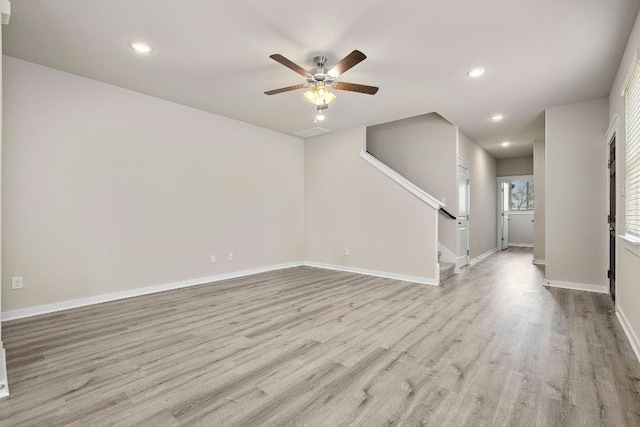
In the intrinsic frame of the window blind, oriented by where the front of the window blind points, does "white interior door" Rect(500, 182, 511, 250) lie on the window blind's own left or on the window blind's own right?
on the window blind's own right

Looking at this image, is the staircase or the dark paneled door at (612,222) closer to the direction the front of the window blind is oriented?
the staircase

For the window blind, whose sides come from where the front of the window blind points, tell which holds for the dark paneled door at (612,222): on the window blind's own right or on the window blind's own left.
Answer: on the window blind's own right

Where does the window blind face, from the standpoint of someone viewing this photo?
facing to the left of the viewer

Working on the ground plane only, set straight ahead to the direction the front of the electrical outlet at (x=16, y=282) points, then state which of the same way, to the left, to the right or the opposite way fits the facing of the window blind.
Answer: the opposite way

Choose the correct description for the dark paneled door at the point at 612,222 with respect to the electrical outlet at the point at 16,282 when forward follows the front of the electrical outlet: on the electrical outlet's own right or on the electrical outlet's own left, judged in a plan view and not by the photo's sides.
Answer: on the electrical outlet's own left

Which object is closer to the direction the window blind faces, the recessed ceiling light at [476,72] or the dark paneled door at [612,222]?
the recessed ceiling light

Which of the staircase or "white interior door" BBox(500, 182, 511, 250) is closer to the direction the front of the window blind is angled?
the staircase
